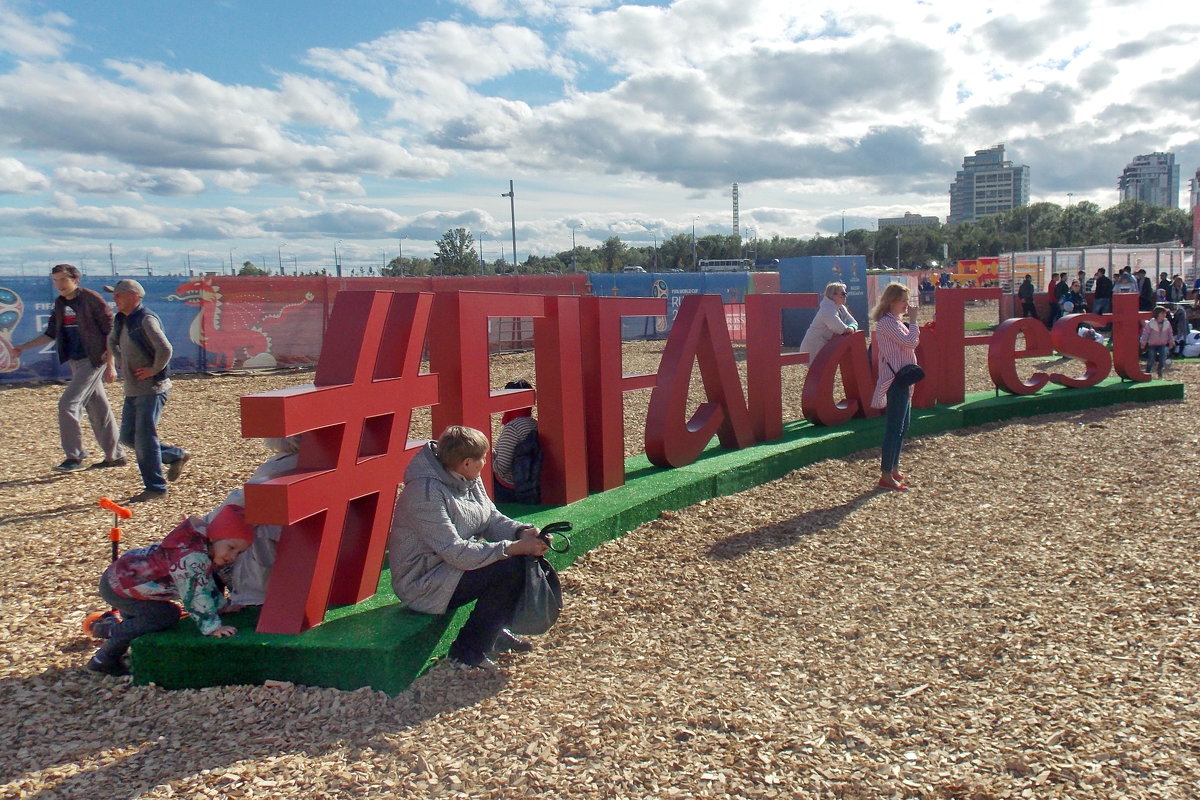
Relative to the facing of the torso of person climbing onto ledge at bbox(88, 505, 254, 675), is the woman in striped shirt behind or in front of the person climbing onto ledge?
in front

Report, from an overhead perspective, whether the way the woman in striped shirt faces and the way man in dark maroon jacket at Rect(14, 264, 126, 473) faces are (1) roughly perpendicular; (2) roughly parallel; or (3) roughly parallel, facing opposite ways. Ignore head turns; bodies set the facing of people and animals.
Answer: roughly perpendicular

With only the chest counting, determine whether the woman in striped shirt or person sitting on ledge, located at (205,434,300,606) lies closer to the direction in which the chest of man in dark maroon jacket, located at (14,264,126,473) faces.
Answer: the person sitting on ledge

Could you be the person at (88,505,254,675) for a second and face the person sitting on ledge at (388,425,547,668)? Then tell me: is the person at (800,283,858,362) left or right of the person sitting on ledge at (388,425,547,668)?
left

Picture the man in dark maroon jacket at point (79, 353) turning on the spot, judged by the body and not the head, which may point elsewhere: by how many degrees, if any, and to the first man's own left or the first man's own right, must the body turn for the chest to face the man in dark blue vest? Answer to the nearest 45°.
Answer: approximately 45° to the first man's own left

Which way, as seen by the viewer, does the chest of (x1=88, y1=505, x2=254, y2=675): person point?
to the viewer's right

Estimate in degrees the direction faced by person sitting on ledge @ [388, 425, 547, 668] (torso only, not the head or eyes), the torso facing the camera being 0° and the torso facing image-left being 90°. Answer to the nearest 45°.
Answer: approximately 270°

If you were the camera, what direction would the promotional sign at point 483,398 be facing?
facing the viewer and to the right of the viewer

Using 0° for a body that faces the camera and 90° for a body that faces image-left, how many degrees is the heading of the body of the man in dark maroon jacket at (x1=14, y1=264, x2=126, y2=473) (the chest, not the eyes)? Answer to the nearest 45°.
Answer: approximately 45°

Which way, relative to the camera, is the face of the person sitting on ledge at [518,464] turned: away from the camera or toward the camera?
away from the camera
